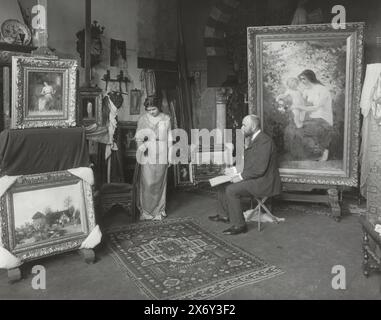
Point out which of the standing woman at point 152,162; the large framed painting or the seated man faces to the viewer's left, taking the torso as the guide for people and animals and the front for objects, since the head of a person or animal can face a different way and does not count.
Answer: the seated man

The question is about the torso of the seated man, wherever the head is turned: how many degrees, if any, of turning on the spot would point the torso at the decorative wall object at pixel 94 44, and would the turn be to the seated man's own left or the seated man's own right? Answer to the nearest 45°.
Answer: approximately 45° to the seated man's own right

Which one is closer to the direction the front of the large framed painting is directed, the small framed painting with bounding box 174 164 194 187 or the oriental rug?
the oriental rug

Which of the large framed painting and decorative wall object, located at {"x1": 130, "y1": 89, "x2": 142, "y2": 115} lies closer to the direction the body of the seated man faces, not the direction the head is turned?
the decorative wall object

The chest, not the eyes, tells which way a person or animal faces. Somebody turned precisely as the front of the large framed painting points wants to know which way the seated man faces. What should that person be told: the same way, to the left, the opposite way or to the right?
to the right

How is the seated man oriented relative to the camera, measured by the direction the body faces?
to the viewer's left

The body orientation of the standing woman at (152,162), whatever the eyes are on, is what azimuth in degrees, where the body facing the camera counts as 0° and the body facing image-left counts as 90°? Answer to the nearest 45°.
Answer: approximately 0°

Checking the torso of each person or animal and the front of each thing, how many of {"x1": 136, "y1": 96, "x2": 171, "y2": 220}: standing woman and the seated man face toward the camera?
1

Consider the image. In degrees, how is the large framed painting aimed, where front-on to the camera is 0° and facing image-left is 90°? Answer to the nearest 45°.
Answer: approximately 0°
